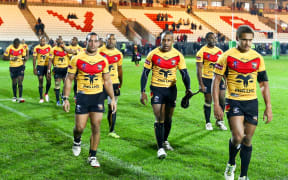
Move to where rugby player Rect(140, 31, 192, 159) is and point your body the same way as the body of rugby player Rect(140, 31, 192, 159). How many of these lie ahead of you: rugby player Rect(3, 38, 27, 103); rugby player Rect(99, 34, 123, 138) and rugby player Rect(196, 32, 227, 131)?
0

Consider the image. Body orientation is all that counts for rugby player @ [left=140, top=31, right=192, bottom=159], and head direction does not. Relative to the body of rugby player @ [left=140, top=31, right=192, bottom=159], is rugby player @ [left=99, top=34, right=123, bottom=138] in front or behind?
behind

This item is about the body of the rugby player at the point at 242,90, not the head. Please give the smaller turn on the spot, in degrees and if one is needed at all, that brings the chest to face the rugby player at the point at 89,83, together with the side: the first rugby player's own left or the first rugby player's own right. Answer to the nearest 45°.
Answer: approximately 90° to the first rugby player's own right

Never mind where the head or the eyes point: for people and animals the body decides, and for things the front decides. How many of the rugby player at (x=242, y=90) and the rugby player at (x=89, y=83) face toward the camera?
2

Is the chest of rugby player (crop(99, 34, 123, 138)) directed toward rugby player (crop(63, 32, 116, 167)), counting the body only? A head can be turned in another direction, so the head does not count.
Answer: yes

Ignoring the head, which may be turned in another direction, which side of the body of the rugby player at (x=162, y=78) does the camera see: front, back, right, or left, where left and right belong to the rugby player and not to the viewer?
front

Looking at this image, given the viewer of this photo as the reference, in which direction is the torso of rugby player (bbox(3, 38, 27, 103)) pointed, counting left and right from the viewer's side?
facing the viewer

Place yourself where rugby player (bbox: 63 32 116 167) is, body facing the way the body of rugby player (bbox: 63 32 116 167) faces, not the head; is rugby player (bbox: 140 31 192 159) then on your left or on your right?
on your left

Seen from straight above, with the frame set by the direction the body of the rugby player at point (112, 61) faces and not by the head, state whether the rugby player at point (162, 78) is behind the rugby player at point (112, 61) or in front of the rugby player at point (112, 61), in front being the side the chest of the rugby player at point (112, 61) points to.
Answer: in front

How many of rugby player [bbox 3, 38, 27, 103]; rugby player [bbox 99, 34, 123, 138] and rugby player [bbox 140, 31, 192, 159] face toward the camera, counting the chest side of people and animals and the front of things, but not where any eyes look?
3

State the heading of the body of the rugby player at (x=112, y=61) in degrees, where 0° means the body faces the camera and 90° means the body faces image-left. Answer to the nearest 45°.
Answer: approximately 0°

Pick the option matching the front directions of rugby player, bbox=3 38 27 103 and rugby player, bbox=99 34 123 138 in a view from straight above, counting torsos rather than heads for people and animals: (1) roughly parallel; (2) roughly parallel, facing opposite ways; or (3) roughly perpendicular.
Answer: roughly parallel

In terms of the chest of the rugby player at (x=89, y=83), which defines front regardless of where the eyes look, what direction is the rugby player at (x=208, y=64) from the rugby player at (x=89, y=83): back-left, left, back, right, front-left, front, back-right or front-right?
back-left

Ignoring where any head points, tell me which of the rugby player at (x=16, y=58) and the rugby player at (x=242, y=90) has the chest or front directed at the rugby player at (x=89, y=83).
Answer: the rugby player at (x=16, y=58)
